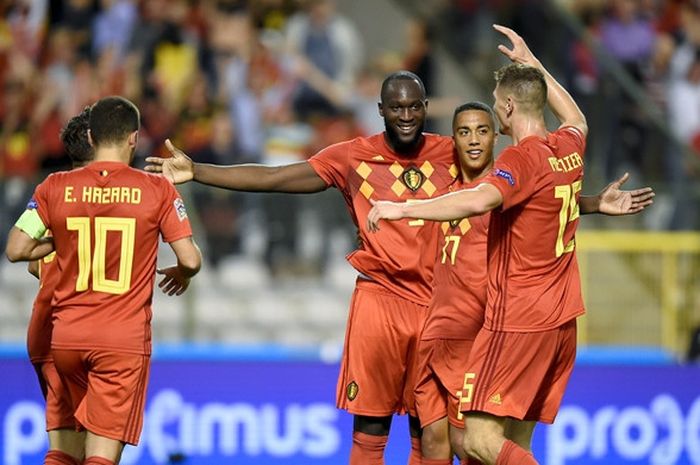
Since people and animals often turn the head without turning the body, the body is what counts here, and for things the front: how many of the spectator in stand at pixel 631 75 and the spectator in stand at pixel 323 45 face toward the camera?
2

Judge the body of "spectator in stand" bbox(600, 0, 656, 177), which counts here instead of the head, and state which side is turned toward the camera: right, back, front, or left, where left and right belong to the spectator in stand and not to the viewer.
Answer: front

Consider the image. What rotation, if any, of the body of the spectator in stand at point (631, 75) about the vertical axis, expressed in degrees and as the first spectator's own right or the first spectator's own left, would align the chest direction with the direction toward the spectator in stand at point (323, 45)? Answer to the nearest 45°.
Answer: approximately 90° to the first spectator's own right

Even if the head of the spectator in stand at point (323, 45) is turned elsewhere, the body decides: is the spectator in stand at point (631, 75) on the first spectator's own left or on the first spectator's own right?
on the first spectator's own left
